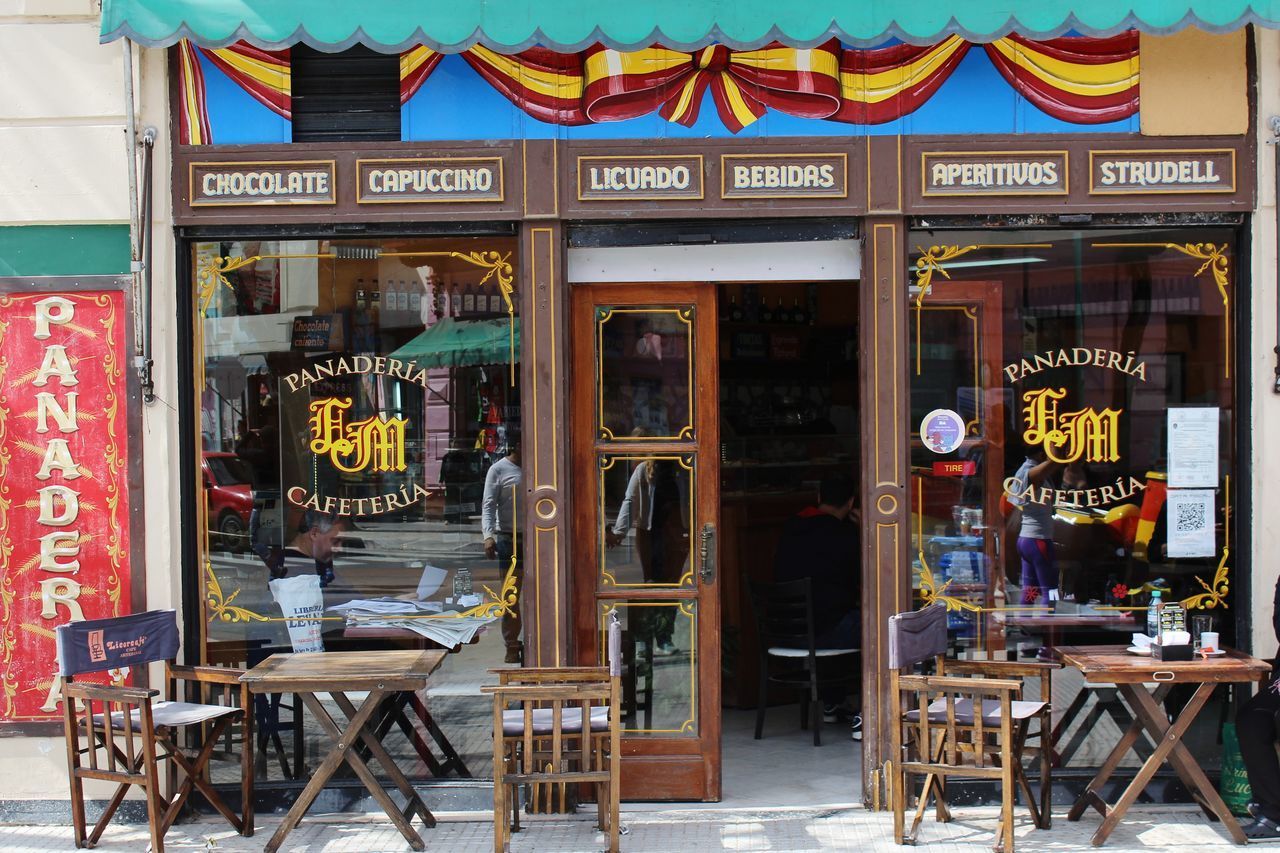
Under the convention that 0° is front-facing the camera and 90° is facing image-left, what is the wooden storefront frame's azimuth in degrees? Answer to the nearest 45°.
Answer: approximately 0°

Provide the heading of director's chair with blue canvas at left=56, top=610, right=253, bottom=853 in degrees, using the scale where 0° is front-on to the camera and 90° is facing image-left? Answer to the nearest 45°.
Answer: approximately 315°

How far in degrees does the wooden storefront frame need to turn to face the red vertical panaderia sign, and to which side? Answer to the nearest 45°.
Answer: approximately 90° to its right

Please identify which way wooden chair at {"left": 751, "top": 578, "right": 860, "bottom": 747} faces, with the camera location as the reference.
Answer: facing away from the viewer and to the right of the viewer

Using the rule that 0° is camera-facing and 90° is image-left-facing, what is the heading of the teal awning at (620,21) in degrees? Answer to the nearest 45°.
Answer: approximately 0°
